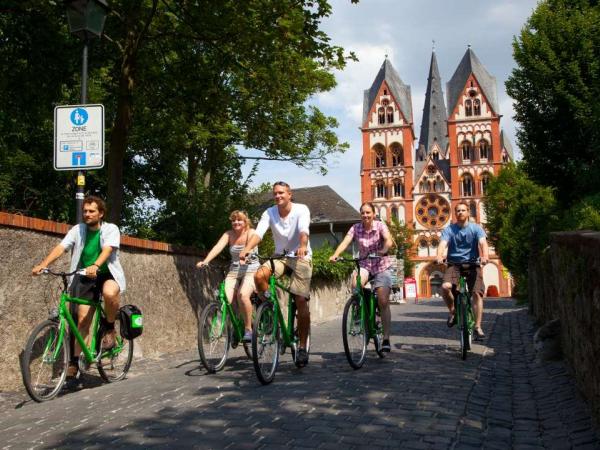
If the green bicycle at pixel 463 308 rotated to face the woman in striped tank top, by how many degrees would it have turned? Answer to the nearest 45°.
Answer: approximately 45° to its right

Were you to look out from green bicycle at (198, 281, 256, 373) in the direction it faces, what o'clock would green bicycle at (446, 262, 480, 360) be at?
green bicycle at (446, 262, 480, 360) is roughly at 7 o'clock from green bicycle at (198, 281, 256, 373).

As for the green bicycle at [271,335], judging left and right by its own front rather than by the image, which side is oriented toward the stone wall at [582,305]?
left

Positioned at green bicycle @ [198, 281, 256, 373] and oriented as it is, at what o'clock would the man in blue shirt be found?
The man in blue shirt is roughly at 7 o'clock from the green bicycle.

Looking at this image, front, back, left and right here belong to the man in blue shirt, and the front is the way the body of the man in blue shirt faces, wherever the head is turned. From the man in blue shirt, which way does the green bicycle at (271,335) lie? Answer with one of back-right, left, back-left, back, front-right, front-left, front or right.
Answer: front-right

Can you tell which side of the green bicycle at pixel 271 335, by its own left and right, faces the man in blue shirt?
back

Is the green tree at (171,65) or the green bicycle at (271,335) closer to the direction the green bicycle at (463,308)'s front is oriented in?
the green bicycle

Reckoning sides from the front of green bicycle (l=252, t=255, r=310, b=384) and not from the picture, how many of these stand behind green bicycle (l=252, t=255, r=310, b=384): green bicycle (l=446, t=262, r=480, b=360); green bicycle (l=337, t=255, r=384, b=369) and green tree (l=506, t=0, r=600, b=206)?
3
